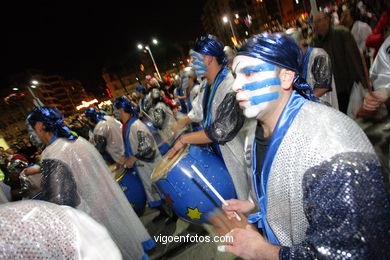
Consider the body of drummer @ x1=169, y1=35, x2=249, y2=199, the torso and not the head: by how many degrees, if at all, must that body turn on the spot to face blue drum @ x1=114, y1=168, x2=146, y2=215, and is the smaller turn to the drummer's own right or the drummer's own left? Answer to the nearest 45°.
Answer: approximately 45° to the drummer's own right

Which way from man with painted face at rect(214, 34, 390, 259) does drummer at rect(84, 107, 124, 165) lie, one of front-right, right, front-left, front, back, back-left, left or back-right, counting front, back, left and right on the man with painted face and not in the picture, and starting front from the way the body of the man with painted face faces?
front-right

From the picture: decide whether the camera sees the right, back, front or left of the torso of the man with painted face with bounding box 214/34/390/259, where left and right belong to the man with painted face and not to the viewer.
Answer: left

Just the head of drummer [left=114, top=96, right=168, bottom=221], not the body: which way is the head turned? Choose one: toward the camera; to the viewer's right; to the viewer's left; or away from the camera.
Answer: to the viewer's left

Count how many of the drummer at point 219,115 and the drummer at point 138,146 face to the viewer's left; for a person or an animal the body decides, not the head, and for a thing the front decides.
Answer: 2

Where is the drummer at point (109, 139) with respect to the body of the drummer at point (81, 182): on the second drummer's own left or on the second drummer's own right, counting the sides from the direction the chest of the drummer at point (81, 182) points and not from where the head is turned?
on the second drummer's own right

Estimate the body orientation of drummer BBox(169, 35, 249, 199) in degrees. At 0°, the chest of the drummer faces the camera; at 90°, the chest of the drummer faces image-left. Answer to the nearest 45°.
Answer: approximately 90°

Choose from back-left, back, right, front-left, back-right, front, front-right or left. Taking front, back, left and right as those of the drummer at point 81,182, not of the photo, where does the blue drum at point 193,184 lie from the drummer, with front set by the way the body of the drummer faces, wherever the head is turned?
back

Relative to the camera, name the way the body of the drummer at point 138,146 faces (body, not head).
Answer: to the viewer's left
